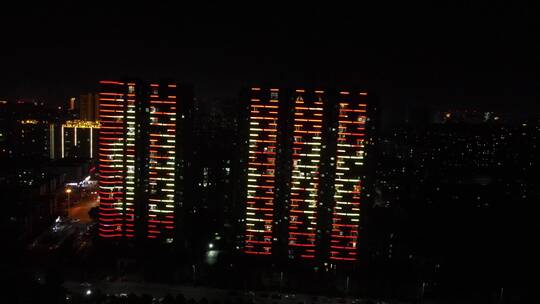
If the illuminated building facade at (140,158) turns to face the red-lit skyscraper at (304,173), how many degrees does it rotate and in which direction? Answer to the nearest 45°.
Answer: approximately 45° to its left

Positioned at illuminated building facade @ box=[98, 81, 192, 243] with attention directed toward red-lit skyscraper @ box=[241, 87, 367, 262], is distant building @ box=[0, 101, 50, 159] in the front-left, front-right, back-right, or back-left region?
back-left

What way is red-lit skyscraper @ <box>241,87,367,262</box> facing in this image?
toward the camera

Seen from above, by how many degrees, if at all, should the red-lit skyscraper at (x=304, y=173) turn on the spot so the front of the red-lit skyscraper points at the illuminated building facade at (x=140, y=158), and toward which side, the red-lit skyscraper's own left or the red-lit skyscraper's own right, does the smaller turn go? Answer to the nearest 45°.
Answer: approximately 90° to the red-lit skyscraper's own right

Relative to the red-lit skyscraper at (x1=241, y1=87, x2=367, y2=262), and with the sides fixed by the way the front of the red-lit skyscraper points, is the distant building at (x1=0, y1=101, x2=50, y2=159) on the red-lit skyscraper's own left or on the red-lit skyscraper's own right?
on the red-lit skyscraper's own right

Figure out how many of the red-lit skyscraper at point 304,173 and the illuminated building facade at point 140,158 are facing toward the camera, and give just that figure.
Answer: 2
